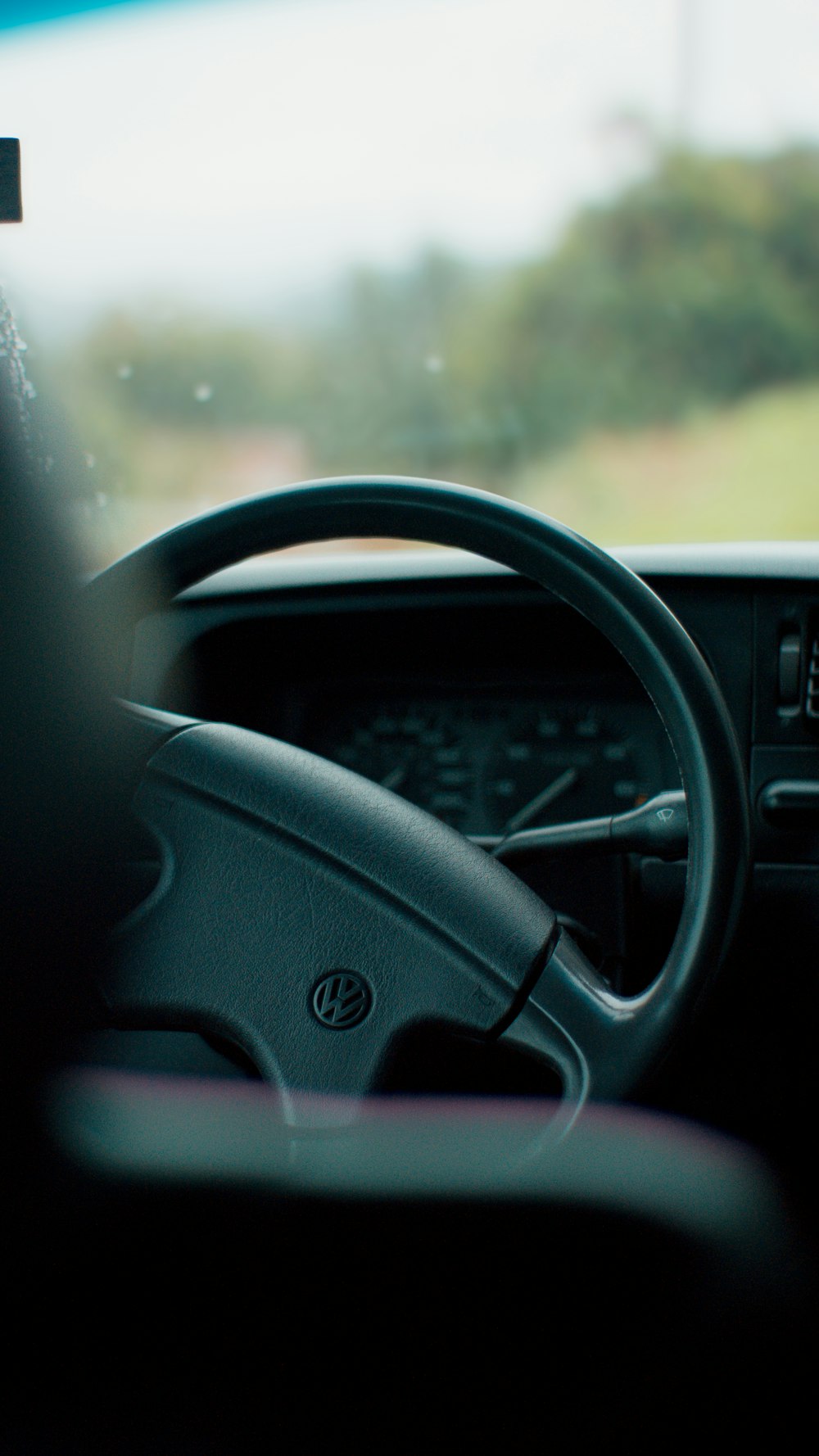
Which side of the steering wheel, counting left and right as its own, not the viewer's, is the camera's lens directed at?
front
